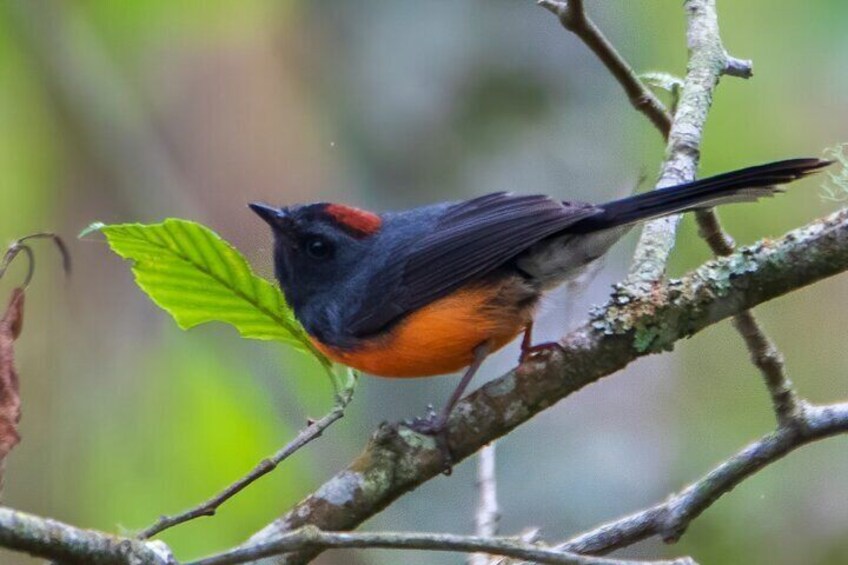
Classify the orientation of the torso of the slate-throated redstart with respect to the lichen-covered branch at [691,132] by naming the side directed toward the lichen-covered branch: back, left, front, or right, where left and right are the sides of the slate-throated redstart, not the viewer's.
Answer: back

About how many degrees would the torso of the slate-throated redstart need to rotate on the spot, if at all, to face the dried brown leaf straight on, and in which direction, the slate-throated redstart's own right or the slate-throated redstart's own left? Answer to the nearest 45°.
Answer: approximately 45° to the slate-throated redstart's own left

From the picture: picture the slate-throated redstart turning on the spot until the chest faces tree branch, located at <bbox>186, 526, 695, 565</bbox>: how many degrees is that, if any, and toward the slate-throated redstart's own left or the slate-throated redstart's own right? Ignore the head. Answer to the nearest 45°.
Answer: approximately 90° to the slate-throated redstart's own left

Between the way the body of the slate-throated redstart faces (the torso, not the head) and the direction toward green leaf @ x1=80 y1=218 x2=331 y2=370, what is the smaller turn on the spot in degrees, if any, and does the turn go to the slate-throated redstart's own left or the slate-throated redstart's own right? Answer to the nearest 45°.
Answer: approximately 45° to the slate-throated redstart's own left

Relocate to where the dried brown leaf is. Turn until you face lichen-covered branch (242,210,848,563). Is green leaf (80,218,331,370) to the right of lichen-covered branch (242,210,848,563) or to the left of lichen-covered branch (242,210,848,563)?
left

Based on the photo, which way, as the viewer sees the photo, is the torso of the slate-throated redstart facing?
to the viewer's left
